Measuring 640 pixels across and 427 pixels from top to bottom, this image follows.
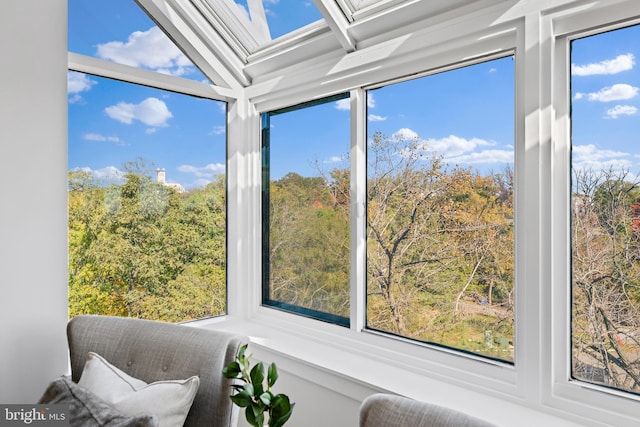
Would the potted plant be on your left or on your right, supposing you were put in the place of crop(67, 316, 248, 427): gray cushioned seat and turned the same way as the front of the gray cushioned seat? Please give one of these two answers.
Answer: on your left

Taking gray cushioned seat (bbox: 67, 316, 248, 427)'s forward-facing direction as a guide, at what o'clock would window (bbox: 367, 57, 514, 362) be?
The window is roughly at 8 o'clock from the gray cushioned seat.

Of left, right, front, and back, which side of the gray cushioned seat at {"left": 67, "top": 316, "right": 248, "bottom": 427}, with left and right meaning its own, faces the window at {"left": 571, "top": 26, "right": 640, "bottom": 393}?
left

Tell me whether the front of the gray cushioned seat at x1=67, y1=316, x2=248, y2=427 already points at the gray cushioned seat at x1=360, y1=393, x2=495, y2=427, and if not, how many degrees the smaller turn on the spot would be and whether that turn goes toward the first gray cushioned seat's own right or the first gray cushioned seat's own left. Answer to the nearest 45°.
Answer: approximately 90° to the first gray cushioned seat's own left

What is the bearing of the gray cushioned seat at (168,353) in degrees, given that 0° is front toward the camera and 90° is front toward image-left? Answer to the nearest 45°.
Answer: approximately 45°

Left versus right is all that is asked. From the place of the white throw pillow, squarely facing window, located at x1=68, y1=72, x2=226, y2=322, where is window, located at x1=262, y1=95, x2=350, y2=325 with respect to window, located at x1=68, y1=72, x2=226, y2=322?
right

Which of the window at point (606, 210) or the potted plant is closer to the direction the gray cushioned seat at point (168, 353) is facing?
the potted plant

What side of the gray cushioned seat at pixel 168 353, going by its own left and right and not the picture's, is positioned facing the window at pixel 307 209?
back

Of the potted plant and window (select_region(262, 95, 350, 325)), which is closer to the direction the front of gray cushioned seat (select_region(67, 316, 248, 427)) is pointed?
the potted plant

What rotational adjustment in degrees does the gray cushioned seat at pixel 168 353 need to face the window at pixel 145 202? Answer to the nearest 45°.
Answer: approximately 135° to its right
